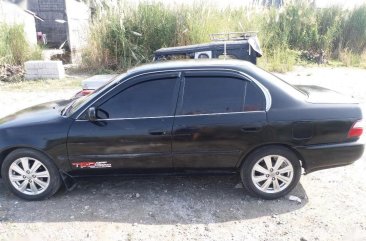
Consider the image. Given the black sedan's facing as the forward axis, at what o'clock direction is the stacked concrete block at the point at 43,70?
The stacked concrete block is roughly at 2 o'clock from the black sedan.

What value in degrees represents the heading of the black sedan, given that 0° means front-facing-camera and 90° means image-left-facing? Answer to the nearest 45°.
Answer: approximately 90°

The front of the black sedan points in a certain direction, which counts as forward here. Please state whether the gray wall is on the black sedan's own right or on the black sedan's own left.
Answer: on the black sedan's own right
